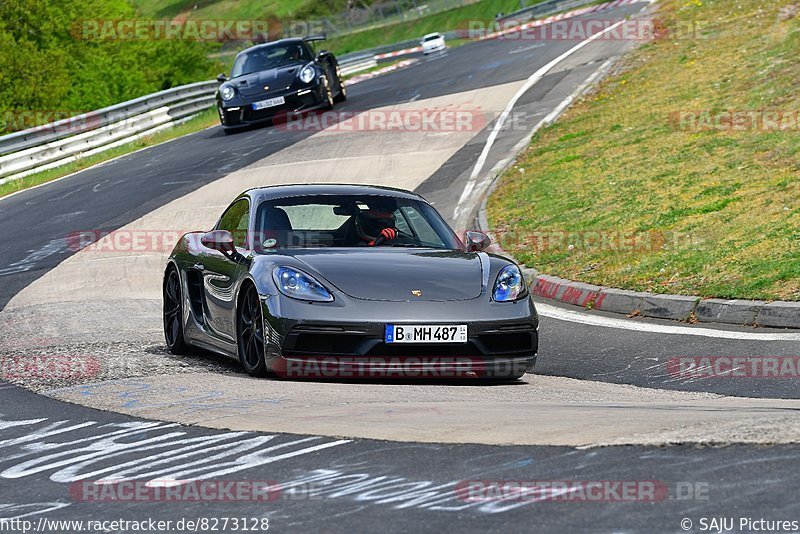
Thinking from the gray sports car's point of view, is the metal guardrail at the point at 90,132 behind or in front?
behind

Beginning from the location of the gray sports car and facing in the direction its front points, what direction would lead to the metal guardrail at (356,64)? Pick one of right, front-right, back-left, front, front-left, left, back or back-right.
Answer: back-left

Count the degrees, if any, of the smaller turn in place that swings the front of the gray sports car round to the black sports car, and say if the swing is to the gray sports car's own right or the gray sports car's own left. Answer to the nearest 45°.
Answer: approximately 135° to the gray sports car's own left

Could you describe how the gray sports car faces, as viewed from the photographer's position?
facing the viewer and to the right of the viewer
